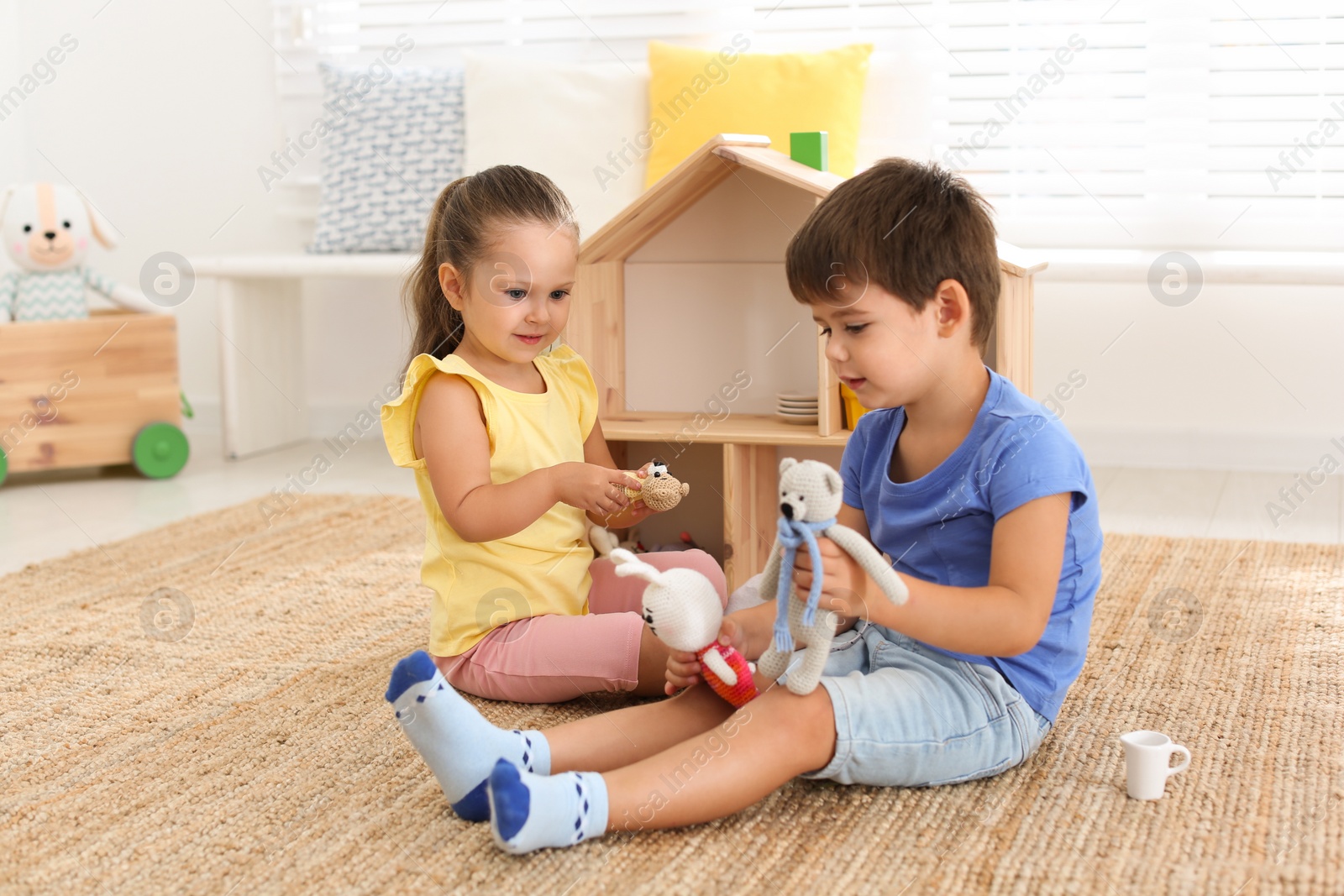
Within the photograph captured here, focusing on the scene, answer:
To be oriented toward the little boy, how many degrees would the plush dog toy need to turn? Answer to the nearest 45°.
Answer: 0° — it already faces them

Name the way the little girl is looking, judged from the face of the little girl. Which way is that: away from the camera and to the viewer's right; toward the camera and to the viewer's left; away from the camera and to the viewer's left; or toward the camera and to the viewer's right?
toward the camera and to the viewer's right

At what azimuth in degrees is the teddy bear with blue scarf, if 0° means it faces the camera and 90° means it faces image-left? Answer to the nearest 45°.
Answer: approximately 45°

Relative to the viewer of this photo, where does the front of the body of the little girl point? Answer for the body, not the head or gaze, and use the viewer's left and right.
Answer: facing the viewer and to the right of the viewer

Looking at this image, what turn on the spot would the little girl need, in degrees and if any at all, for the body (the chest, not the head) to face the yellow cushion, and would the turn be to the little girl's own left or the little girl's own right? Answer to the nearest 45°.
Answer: approximately 135° to the little girl's own left

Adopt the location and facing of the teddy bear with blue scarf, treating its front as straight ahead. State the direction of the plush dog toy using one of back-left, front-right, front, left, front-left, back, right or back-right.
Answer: right

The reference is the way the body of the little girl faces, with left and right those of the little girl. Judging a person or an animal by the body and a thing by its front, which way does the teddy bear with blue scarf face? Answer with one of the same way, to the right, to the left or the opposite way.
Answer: to the right

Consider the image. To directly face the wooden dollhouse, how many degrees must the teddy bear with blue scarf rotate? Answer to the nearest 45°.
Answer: approximately 135° to its right

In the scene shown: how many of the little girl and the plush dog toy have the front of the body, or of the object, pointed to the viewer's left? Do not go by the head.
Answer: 0

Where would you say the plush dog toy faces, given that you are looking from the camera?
facing the viewer
